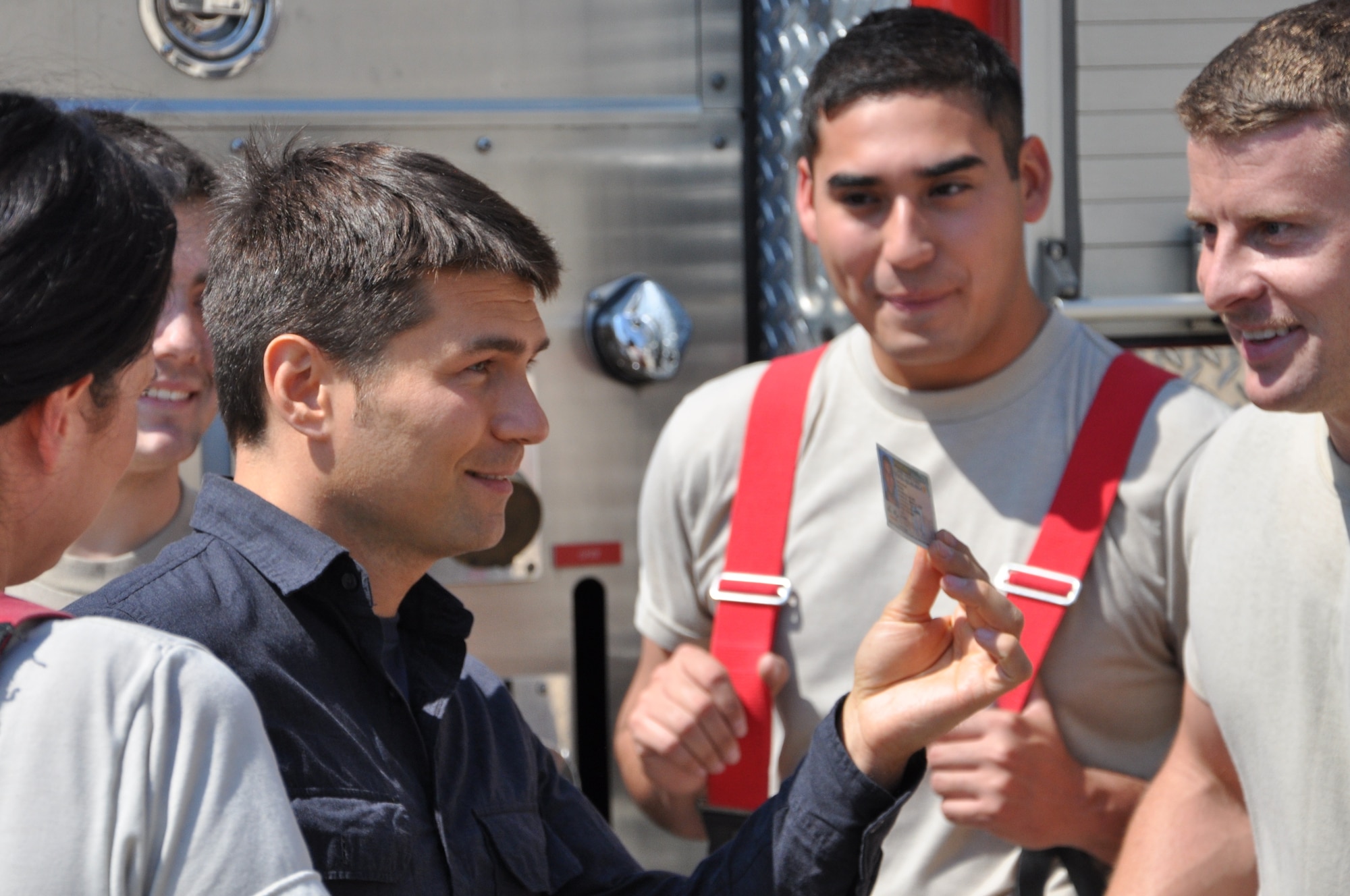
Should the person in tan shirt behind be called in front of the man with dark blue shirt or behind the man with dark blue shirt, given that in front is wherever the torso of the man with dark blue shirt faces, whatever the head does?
behind

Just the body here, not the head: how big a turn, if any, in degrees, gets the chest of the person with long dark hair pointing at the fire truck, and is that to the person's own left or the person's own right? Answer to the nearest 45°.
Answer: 0° — they already face it

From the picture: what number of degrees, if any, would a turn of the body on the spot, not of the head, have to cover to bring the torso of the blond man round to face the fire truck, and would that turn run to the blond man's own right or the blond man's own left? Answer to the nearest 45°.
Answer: approximately 90° to the blond man's own right

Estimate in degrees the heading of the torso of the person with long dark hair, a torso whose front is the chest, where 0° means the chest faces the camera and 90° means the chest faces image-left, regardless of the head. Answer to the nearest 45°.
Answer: approximately 225°

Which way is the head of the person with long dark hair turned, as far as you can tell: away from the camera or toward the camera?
away from the camera

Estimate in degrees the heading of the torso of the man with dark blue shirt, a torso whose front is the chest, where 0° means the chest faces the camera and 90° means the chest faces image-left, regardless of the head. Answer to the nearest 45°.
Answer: approximately 315°

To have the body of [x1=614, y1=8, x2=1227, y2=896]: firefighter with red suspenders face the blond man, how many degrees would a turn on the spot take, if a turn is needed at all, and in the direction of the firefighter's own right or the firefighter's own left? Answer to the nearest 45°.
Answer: approximately 45° to the firefighter's own left
